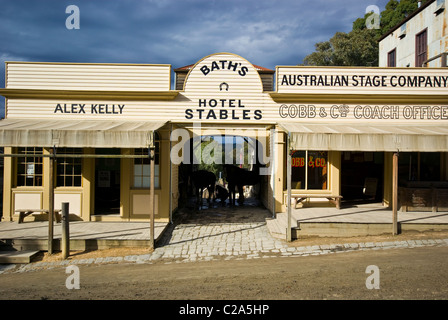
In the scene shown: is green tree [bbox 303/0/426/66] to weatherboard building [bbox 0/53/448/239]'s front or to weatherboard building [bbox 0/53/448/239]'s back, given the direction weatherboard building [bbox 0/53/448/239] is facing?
to the back

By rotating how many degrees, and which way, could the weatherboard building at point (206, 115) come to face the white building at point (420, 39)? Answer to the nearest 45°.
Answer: approximately 135° to its left

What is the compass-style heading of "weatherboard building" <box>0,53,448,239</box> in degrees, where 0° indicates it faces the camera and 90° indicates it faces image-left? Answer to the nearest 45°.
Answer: approximately 0°
